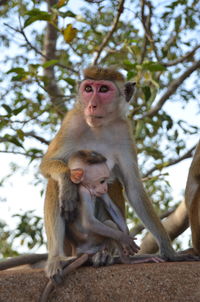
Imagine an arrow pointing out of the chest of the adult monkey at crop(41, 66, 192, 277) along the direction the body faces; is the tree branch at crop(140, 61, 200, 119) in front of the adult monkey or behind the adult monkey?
behind

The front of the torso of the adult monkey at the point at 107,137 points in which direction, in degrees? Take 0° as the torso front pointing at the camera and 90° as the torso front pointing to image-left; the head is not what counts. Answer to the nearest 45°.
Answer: approximately 0°

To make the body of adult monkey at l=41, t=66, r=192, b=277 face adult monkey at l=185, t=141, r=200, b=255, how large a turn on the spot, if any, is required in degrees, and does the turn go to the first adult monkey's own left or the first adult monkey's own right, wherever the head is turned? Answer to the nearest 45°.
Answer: approximately 90° to the first adult monkey's own left
